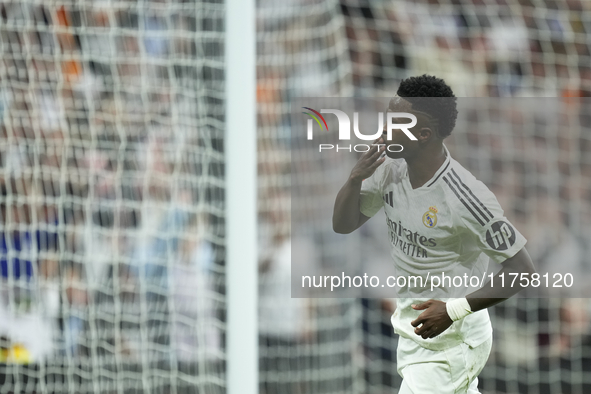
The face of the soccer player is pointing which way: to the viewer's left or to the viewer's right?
to the viewer's left

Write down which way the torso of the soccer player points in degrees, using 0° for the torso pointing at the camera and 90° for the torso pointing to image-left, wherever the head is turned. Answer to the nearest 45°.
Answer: approximately 45°
